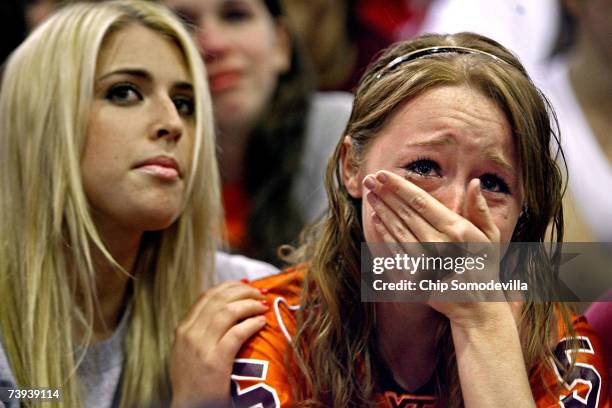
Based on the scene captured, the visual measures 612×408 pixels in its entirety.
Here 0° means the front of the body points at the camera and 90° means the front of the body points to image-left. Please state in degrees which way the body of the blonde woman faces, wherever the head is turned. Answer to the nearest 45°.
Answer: approximately 315°
